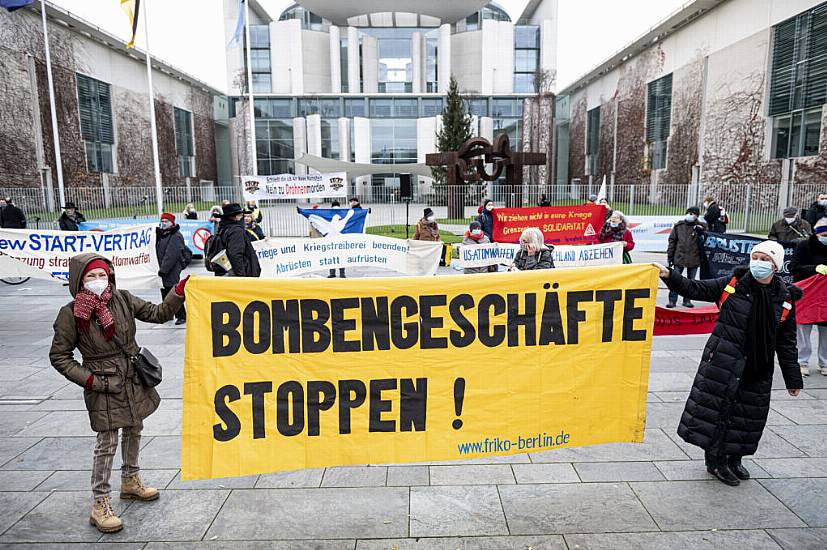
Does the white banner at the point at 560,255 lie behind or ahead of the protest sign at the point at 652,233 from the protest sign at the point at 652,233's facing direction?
ahead

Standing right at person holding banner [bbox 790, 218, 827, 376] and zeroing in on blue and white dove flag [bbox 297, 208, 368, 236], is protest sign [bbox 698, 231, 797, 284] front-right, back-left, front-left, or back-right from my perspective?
front-right

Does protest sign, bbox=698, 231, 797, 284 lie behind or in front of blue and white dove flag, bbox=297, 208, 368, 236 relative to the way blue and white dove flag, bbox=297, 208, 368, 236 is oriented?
in front

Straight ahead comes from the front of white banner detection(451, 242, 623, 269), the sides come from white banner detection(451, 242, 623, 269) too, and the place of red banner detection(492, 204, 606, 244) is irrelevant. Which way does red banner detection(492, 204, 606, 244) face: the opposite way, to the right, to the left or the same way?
the same way

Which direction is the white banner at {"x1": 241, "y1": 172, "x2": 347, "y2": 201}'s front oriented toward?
toward the camera

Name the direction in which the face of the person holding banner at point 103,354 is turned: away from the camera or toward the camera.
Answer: toward the camera

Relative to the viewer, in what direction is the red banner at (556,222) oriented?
toward the camera

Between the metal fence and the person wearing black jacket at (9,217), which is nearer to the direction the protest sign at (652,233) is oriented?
the person wearing black jacket

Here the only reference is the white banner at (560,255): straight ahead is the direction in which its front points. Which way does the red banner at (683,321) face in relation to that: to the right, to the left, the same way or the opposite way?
the same way

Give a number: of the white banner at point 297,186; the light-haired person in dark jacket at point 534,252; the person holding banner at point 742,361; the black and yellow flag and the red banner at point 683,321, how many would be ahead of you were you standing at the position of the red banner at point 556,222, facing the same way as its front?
3

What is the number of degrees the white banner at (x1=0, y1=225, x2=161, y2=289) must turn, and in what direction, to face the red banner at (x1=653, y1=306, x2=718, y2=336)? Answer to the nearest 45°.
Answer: approximately 45° to its left

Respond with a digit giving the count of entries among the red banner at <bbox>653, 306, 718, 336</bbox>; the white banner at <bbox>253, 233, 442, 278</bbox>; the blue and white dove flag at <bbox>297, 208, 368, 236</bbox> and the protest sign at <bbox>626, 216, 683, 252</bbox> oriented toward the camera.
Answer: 4

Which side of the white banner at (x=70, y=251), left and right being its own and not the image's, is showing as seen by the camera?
front

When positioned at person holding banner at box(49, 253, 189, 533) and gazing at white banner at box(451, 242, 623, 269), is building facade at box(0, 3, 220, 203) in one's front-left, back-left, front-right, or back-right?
front-left

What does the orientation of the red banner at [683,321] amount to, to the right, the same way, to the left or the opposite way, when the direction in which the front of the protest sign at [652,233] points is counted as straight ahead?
the same way

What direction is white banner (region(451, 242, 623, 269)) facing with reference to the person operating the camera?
facing the viewer
